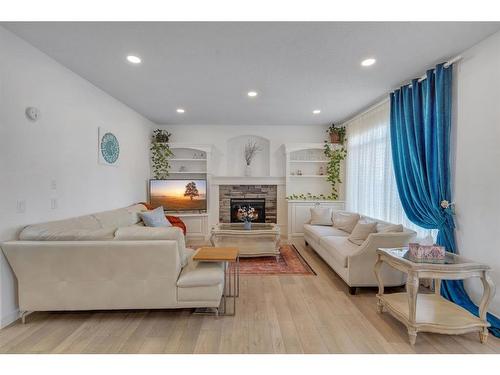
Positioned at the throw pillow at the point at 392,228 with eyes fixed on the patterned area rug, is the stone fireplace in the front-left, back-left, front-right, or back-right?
front-right

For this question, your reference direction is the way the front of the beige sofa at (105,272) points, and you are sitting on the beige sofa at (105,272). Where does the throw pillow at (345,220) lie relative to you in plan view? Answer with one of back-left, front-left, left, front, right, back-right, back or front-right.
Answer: front-right

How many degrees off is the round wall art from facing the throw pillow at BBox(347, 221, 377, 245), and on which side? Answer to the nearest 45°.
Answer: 0° — it already faces it

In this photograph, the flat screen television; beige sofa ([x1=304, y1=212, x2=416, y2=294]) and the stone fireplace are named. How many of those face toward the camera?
2

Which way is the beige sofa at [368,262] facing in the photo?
to the viewer's left

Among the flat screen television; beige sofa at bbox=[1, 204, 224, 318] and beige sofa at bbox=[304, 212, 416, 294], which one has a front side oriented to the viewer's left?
beige sofa at bbox=[304, 212, 416, 294]

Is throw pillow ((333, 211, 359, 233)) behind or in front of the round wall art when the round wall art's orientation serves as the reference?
in front

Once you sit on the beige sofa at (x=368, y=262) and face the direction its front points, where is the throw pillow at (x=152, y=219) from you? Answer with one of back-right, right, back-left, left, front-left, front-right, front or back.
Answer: front

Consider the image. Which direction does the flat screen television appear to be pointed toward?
toward the camera

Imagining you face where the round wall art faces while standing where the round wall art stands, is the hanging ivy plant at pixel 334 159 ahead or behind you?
ahead

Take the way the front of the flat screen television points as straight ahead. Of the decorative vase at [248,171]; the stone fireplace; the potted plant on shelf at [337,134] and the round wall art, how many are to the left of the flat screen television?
3

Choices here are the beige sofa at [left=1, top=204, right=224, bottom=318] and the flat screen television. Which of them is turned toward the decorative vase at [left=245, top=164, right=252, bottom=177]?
the beige sofa

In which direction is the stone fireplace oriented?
toward the camera

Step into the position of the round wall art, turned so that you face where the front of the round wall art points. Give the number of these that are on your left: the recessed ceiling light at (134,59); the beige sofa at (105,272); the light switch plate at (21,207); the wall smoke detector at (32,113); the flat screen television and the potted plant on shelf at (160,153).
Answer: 2

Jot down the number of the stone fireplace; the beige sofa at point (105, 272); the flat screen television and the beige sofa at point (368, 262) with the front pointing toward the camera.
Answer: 2

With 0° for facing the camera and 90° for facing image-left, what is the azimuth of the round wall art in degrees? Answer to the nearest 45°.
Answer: approximately 315°

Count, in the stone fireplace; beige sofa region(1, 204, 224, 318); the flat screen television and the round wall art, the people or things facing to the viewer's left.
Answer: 0

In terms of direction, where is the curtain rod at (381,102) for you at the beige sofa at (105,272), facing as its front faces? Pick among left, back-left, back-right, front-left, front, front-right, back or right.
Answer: front-right

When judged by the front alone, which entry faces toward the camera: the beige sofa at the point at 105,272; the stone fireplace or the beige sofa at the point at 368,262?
the stone fireplace
